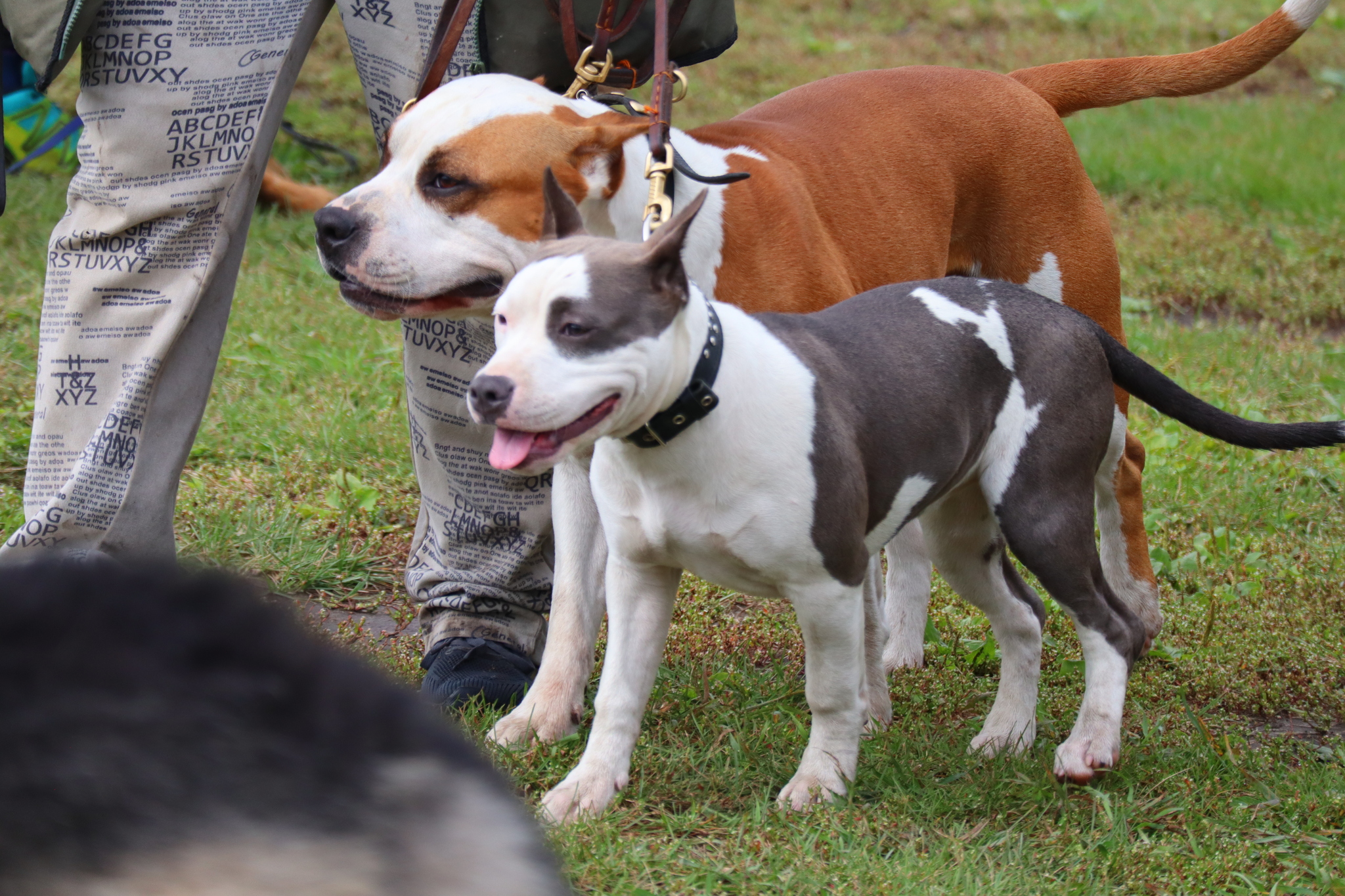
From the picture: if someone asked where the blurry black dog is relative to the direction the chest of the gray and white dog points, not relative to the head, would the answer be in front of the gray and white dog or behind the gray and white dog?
in front

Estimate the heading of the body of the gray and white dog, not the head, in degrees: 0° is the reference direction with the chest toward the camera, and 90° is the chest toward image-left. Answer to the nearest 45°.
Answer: approximately 45°

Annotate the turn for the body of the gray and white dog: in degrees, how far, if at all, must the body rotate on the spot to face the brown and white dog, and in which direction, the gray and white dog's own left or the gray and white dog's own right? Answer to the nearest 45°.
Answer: approximately 135° to the gray and white dog's own right

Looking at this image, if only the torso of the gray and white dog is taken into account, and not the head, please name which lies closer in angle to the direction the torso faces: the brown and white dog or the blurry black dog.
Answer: the blurry black dog
